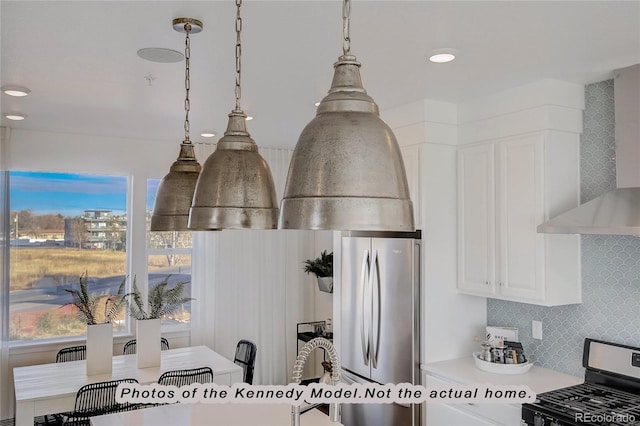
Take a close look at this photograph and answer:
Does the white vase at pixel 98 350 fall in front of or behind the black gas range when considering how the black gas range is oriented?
in front

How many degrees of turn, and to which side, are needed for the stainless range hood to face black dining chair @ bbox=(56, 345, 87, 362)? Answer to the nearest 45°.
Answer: approximately 45° to its right

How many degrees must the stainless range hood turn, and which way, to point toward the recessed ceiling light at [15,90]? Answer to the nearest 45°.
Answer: approximately 45° to its right

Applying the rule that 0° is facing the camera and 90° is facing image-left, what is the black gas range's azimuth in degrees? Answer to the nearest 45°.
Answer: approximately 45°

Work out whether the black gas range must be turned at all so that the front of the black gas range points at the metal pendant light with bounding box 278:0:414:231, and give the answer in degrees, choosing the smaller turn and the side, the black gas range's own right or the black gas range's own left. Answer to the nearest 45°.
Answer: approximately 45° to the black gas range's own left

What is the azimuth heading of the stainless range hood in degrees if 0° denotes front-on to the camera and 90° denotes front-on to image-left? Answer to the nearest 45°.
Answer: approximately 45°

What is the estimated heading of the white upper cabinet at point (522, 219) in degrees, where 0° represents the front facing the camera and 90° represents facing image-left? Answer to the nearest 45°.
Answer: approximately 45°

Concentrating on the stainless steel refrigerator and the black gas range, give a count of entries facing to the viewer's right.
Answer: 0

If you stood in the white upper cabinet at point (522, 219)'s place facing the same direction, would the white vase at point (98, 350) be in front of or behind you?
in front

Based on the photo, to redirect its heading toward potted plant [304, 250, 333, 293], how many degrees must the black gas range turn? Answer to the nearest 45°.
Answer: approximately 90° to its right
